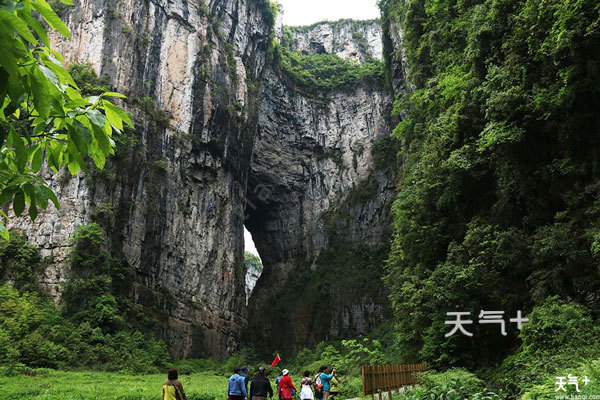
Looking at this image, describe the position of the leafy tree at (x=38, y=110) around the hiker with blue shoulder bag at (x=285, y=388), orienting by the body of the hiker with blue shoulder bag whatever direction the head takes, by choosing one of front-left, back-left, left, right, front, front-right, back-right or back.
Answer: back

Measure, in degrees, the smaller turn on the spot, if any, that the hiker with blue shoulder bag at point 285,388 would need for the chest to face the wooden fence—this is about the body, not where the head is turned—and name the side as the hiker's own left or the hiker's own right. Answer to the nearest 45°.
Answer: approximately 90° to the hiker's own right

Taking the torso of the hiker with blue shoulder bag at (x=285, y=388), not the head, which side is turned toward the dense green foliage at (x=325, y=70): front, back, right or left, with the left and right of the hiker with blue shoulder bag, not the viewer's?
front

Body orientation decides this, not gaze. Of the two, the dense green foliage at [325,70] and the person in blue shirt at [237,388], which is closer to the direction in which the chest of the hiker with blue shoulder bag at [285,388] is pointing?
the dense green foliage

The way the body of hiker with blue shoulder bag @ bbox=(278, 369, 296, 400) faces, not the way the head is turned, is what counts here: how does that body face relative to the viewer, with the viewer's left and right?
facing away from the viewer

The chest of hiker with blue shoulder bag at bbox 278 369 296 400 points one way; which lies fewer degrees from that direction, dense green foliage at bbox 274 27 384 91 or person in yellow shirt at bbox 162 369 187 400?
the dense green foliage

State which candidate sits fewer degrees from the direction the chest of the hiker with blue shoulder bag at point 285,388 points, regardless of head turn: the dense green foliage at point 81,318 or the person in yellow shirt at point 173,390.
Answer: the dense green foliage

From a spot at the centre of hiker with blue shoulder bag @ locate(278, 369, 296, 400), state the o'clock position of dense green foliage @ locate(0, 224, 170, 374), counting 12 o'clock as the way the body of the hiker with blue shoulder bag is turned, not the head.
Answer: The dense green foliage is roughly at 11 o'clock from the hiker with blue shoulder bag.

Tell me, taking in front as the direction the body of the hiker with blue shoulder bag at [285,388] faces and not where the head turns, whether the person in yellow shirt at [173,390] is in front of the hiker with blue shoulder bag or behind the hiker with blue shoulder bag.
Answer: behind
